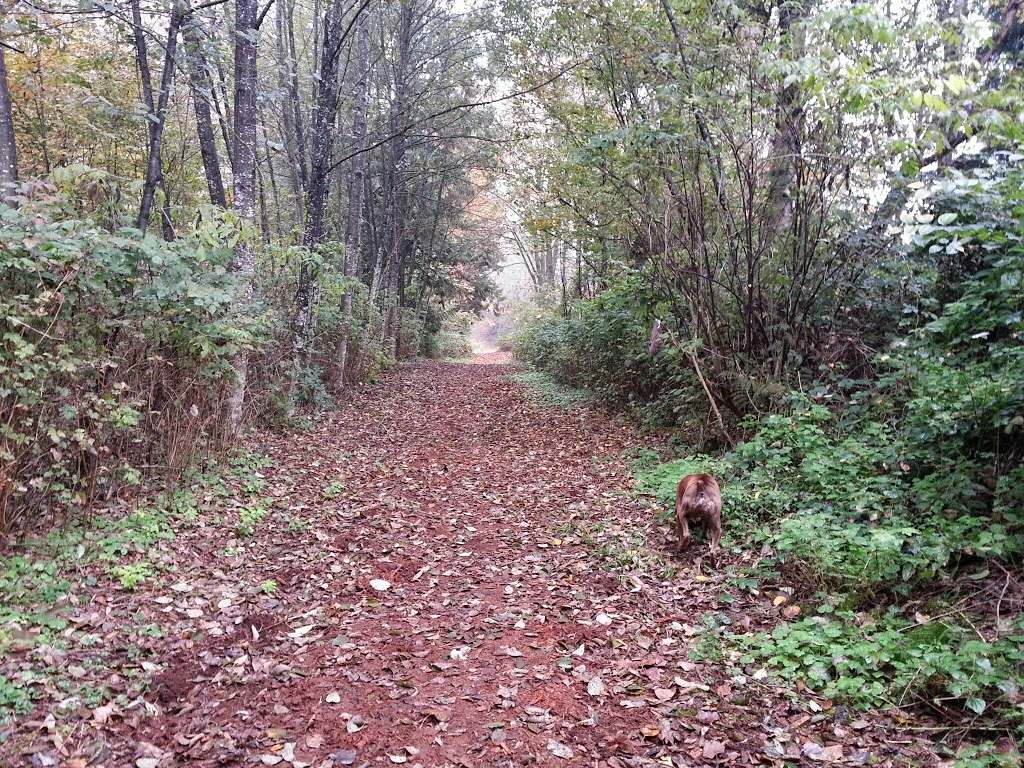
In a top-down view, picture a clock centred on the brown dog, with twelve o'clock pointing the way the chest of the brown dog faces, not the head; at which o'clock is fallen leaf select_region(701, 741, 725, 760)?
The fallen leaf is roughly at 6 o'clock from the brown dog.

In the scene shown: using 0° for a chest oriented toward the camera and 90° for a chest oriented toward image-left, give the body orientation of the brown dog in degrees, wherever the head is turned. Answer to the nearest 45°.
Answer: approximately 180°

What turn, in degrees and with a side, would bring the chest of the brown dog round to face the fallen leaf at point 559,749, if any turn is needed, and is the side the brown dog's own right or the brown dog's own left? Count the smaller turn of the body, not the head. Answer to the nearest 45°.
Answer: approximately 180°

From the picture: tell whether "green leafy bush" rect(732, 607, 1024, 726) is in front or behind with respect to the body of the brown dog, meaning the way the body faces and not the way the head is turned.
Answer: behind
